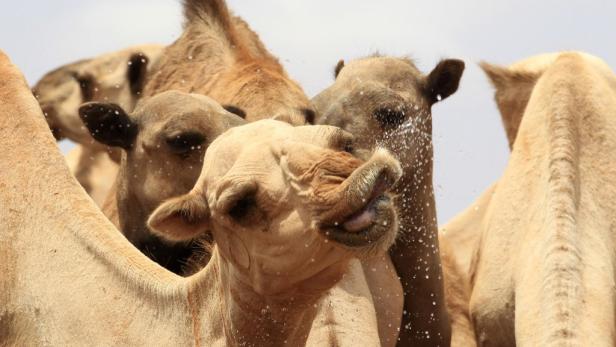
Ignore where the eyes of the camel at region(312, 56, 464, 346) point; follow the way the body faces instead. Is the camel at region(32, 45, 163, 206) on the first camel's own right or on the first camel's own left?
on the first camel's own right

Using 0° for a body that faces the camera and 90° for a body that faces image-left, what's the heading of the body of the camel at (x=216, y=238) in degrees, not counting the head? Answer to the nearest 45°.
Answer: approximately 270°

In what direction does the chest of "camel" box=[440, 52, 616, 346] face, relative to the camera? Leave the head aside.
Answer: away from the camera

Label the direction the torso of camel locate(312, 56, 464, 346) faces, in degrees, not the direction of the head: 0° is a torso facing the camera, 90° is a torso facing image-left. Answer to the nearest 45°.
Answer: approximately 45°

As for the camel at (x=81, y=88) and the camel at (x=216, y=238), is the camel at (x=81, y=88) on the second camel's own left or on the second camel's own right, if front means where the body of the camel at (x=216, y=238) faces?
on the second camel's own left

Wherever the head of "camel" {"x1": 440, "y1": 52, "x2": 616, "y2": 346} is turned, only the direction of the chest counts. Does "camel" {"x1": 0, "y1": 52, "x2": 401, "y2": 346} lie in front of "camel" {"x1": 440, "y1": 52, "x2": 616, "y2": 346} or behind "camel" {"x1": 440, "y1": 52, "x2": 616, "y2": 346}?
behind

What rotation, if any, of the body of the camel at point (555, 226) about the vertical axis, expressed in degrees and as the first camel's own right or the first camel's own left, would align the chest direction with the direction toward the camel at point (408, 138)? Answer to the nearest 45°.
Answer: approximately 90° to the first camel's own left

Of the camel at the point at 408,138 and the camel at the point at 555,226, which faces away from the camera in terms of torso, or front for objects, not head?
the camel at the point at 555,226

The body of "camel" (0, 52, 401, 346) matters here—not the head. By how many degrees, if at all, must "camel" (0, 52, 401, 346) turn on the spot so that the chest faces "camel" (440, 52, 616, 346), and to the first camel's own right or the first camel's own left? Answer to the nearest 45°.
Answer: approximately 45° to the first camel's own left

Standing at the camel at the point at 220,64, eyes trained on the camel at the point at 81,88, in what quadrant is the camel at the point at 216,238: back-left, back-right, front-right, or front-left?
back-left
